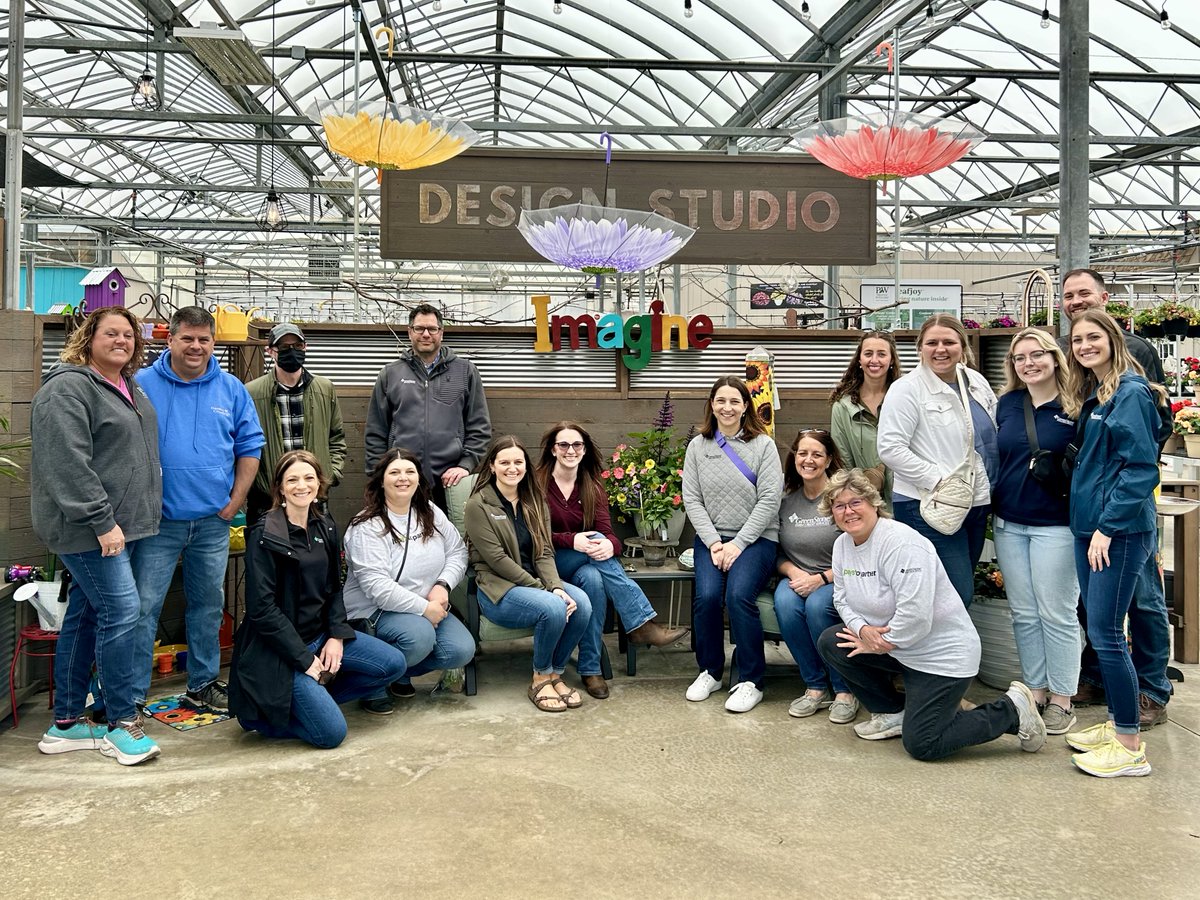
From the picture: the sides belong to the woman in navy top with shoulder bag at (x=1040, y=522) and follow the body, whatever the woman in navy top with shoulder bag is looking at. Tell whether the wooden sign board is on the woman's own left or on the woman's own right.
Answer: on the woman's own right

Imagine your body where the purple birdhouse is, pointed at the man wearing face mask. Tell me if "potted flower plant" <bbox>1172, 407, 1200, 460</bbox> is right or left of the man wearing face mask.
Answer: left

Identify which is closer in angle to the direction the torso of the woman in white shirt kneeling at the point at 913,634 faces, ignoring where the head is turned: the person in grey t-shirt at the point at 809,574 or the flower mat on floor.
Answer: the flower mat on floor

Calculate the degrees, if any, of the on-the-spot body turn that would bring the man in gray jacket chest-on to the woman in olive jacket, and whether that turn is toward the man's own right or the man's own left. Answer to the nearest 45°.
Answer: approximately 45° to the man's own left

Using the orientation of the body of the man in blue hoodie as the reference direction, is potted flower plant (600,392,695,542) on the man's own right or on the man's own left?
on the man's own left
